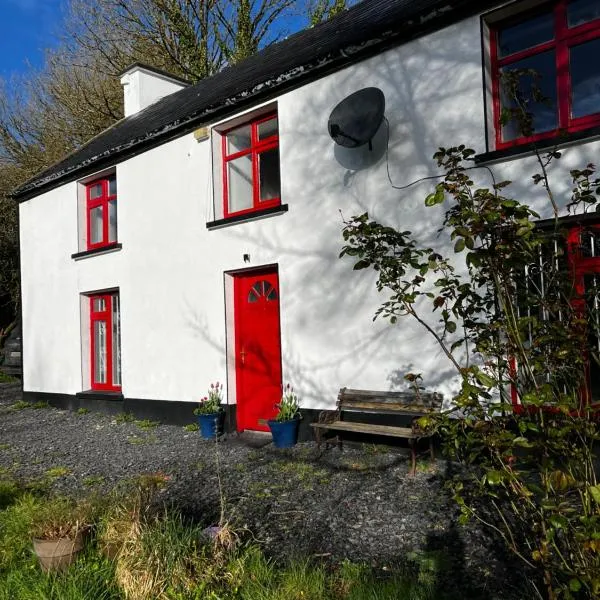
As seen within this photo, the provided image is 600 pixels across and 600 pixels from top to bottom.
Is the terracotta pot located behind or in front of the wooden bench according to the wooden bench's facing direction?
in front

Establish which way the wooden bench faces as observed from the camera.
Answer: facing the viewer and to the left of the viewer

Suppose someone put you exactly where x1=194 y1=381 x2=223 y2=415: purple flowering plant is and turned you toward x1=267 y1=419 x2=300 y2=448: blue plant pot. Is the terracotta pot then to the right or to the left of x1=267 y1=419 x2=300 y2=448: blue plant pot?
right

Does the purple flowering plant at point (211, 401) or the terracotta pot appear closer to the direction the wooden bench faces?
the terracotta pot

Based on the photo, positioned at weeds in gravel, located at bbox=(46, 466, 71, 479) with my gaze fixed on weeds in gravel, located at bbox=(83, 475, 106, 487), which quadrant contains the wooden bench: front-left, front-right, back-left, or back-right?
front-left
